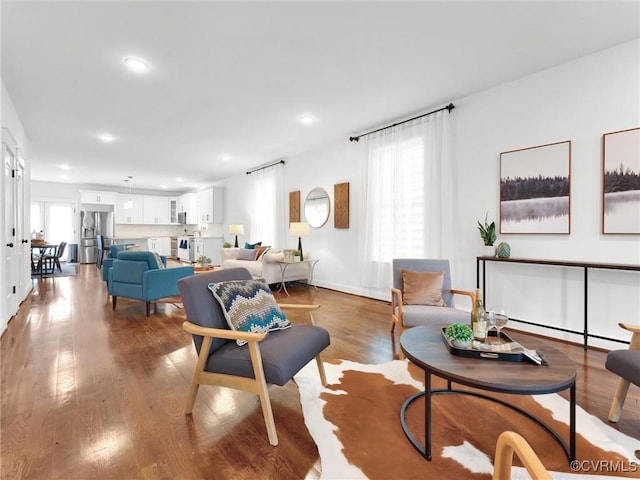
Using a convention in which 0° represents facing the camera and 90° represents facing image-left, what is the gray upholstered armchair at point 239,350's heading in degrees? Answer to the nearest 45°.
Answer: approximately 315°

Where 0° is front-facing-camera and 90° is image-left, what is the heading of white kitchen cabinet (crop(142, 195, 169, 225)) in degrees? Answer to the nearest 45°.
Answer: approximately 0°

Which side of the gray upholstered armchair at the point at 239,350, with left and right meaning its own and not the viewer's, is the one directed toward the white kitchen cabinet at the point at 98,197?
back

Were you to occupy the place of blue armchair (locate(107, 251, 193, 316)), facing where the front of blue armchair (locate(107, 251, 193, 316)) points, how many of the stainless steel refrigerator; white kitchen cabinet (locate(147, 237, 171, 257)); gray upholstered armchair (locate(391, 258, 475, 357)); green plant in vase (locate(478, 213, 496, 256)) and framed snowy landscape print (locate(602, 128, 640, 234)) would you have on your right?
3

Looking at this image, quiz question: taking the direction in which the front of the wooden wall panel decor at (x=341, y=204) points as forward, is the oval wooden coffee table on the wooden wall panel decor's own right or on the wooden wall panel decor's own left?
on the wooden wall panel decor's own left

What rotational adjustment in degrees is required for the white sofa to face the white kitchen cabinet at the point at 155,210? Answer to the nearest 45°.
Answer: approximately 90° to its right

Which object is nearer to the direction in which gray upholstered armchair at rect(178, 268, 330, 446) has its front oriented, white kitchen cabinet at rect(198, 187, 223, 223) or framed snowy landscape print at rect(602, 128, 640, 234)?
the framed snowy landscape print

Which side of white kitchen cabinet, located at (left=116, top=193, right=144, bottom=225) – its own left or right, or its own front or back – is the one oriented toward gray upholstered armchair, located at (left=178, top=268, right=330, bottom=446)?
front

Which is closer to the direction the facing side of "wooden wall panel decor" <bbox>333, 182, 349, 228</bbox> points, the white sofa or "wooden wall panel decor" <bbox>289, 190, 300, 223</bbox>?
the white sofa

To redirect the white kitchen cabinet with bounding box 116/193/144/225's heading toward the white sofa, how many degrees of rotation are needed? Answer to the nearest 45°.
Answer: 0° — it already faces it

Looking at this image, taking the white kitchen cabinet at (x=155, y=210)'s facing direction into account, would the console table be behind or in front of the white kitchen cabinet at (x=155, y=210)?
in front
